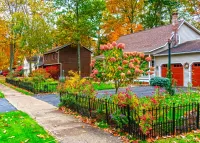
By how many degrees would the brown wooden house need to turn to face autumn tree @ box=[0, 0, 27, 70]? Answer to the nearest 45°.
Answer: approximately 45° to its right

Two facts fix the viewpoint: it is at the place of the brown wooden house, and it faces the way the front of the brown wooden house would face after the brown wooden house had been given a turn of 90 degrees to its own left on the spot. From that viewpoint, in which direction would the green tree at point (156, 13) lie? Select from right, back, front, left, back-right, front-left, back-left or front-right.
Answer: front-left

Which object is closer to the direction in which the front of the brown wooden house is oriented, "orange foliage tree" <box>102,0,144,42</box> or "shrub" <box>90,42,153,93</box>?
the shrub

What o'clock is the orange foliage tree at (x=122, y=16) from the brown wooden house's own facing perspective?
The orange foliage tree is roughly at 7 o'clock from the brown wooden house.

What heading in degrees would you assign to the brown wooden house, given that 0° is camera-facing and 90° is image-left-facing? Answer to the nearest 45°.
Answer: approximately 45°

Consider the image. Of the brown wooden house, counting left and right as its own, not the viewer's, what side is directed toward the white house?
left

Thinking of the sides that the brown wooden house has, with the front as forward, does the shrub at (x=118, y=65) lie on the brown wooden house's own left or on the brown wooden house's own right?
on the brown wooden house's own left

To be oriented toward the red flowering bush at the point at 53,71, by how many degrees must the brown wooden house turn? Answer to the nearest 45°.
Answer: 0° — it already faces it

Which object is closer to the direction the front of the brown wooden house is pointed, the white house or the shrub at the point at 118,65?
the shrub
